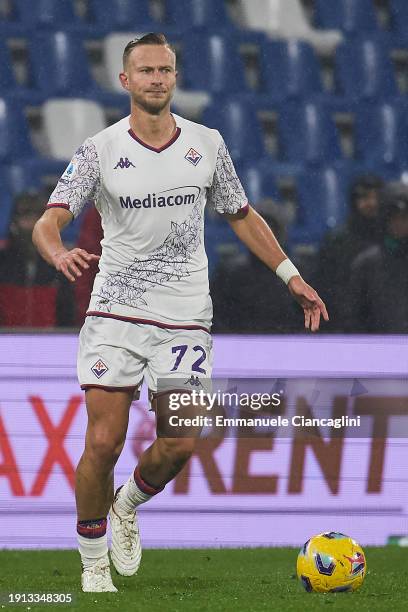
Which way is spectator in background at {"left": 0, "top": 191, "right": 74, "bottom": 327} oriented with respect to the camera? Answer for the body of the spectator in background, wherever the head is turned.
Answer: toward the camera

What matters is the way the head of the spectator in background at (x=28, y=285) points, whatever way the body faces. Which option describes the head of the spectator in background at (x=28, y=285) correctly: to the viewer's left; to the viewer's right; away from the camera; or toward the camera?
toward the camera

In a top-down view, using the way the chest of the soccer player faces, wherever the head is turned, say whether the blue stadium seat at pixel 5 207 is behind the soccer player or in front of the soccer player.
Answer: behind

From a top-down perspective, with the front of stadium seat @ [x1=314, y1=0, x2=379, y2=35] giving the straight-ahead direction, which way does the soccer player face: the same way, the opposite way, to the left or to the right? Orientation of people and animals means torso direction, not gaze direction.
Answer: the same way

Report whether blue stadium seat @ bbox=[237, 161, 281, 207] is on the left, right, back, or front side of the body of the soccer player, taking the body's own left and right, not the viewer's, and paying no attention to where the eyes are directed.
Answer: back

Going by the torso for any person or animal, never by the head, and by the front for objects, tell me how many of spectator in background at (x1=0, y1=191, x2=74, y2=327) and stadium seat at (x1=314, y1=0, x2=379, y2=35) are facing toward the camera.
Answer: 2

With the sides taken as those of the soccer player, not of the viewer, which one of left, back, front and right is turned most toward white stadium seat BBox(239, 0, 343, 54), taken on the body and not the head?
back

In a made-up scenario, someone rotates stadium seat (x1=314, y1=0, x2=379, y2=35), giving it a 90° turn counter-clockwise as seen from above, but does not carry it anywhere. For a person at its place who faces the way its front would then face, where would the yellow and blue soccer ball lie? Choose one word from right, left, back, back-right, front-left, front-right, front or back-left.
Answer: right

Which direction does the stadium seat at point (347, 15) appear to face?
toward the camera

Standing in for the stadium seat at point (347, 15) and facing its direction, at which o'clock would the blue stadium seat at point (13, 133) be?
The blue stadium seat is roughly at 2 o'clock from the stadium seat.

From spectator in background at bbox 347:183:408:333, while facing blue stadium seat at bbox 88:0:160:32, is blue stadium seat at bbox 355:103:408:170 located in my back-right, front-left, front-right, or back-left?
front-right

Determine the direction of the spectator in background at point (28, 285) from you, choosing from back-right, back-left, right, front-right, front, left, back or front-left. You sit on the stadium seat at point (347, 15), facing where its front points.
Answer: front-right

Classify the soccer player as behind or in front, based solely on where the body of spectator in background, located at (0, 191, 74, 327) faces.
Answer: in front

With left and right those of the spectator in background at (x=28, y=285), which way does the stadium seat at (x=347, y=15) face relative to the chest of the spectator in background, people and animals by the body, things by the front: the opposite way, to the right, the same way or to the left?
the same way
